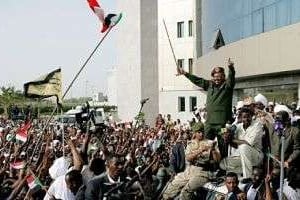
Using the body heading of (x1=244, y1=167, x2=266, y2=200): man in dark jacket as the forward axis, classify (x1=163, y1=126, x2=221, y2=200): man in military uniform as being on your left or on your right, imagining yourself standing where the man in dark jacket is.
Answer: on your right

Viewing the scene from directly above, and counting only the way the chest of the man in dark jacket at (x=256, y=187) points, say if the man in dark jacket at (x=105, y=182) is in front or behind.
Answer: in front

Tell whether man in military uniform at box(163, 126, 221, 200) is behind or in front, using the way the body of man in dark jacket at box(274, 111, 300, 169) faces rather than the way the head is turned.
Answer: in front

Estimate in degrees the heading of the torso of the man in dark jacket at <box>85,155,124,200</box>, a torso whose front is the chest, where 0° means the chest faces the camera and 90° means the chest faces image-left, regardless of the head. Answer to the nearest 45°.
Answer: approximately 315°
